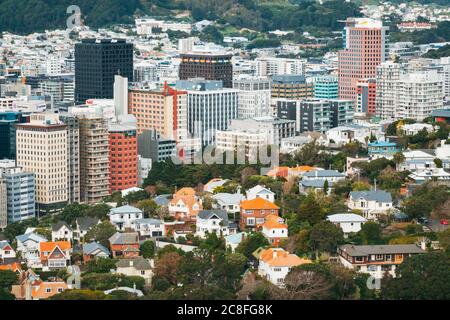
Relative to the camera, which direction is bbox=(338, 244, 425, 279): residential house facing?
toward the camera

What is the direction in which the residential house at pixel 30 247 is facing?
toward the camera

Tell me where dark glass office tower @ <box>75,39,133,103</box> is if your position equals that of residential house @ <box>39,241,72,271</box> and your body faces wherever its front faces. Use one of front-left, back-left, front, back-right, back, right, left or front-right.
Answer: back

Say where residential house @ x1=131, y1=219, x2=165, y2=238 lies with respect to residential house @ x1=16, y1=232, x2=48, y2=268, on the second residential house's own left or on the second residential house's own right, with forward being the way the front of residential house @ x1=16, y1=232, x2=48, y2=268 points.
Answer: on the second residential house's own left

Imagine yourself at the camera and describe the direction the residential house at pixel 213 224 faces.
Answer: facing the viewer

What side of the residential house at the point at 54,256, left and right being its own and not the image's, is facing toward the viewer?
front

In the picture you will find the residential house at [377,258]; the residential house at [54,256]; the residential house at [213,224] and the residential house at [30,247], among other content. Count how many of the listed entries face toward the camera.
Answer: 4

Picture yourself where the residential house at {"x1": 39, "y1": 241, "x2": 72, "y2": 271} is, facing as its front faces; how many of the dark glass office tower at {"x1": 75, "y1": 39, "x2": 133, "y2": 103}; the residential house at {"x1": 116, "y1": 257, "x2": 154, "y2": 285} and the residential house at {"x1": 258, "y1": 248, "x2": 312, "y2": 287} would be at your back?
1

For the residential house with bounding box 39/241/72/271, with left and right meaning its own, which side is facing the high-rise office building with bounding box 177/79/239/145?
back

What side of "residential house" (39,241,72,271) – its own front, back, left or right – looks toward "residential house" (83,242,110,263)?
left

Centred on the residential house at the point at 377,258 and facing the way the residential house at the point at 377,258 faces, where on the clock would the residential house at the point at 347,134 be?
the residential house at the point at 347,134 is roughly at 6 o'clock from the residential house at the point at 377,258.

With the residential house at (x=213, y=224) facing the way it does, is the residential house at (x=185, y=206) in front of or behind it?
behind
